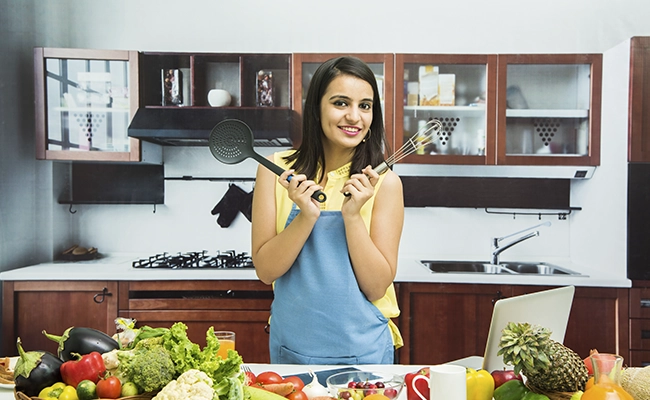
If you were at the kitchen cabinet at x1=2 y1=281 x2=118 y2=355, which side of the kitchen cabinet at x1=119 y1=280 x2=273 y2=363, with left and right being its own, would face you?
right

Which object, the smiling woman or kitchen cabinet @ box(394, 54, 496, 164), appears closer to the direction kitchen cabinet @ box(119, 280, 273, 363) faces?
the smiling woman

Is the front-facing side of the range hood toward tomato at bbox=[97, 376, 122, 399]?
yes

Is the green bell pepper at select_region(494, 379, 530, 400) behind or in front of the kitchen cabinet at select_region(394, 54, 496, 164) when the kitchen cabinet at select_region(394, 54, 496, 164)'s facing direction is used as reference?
in front

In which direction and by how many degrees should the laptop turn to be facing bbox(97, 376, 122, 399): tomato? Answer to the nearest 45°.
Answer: approximately 90° to its left
